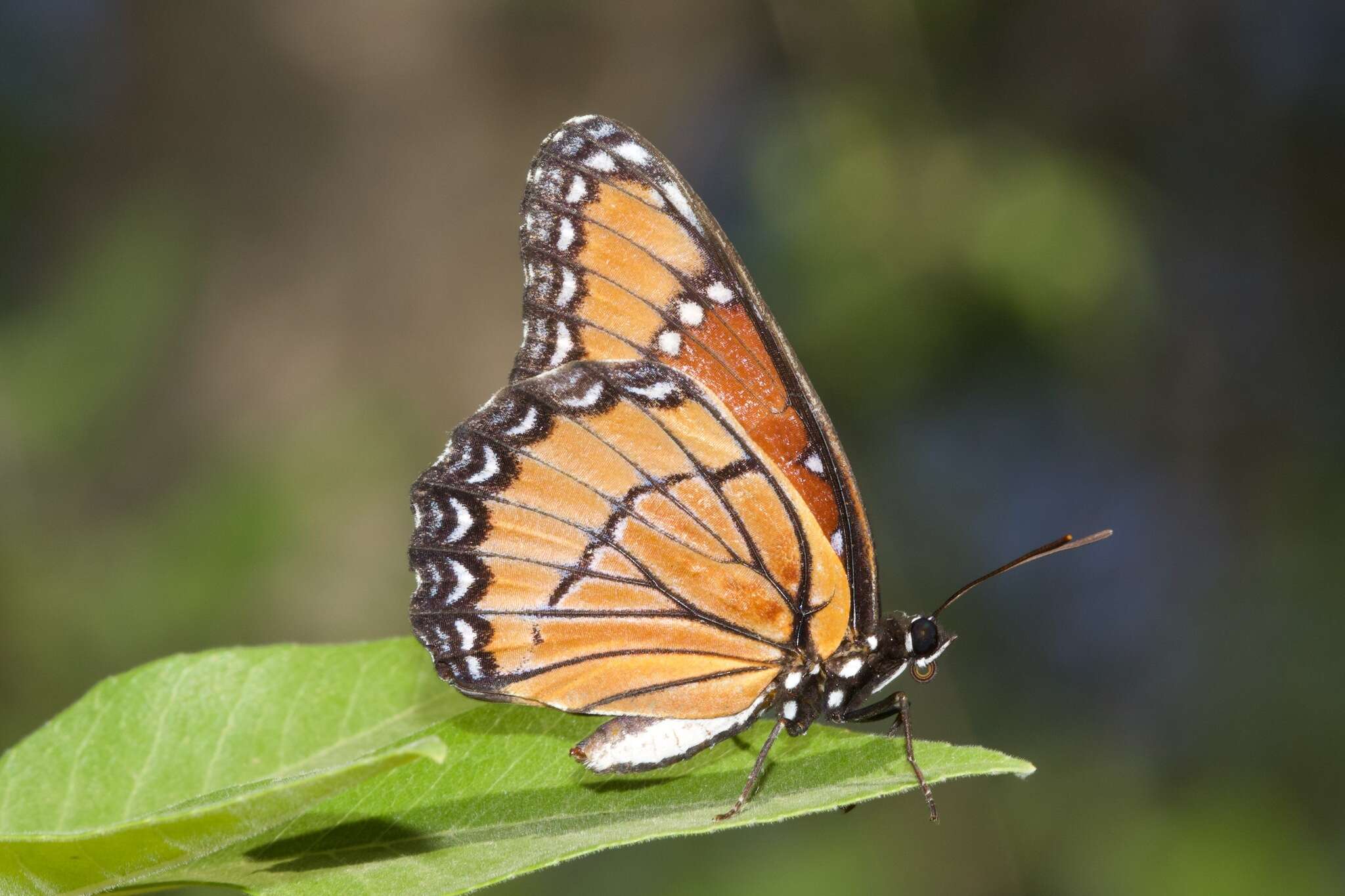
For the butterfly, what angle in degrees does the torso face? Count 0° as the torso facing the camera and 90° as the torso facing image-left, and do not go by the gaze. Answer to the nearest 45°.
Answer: approximately 270°
